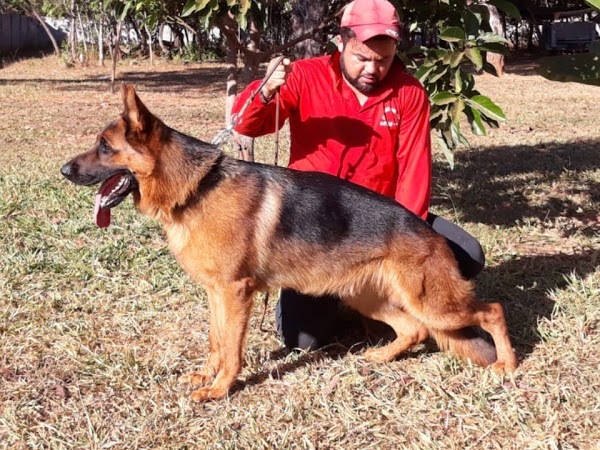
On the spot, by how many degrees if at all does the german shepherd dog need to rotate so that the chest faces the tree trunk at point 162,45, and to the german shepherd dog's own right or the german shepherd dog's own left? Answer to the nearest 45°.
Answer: approximately 90° to the german shepherd dog's own right

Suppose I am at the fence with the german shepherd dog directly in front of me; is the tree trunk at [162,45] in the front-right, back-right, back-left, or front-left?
front-left

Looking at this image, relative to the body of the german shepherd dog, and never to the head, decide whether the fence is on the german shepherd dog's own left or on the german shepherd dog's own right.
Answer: on the german shepherd dog's own right

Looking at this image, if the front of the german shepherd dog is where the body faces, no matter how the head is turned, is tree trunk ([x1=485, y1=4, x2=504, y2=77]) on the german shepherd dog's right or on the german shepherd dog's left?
on the german shepherd dog's right

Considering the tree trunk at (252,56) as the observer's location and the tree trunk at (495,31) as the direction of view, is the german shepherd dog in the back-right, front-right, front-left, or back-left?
back-right

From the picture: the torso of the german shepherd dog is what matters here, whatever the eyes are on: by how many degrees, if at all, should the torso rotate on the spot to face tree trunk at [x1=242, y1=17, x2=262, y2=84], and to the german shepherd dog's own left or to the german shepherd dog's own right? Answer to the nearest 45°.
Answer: approximately 90° to the german shepherd dog's own right

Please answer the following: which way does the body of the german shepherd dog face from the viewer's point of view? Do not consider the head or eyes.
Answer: to the viewer's left

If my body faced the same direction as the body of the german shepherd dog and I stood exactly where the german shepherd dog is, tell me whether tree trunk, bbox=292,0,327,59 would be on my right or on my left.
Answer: on my right
